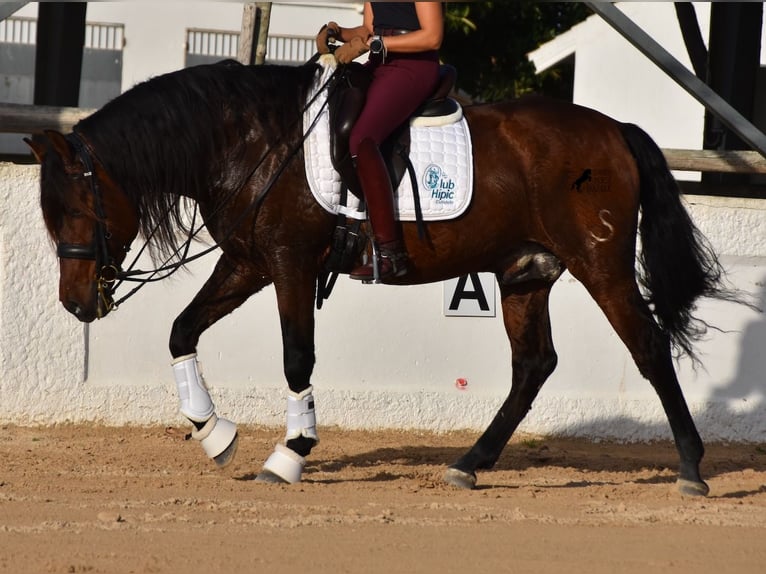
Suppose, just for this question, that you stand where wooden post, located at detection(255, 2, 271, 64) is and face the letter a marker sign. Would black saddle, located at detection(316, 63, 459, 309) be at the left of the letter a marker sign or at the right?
right

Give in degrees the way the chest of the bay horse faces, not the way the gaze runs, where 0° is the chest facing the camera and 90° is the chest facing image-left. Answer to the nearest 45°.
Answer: approximately 90°

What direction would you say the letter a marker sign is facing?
toward the camera

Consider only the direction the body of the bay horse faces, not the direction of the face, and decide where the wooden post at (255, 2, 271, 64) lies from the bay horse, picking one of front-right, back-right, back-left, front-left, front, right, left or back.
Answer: right

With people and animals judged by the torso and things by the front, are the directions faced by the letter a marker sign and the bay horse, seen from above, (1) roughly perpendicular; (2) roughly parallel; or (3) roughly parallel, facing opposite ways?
roughly perpendicular

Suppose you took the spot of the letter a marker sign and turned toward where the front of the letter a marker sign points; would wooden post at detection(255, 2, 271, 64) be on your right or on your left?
on your right

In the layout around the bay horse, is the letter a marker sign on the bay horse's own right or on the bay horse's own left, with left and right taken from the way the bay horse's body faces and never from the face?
on the bay horse's own right

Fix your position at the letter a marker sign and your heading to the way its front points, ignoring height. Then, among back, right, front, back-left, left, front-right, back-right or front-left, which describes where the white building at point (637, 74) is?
back

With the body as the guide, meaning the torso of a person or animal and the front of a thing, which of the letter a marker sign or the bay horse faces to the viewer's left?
the bay horse

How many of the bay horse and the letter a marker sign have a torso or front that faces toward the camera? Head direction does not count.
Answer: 1
